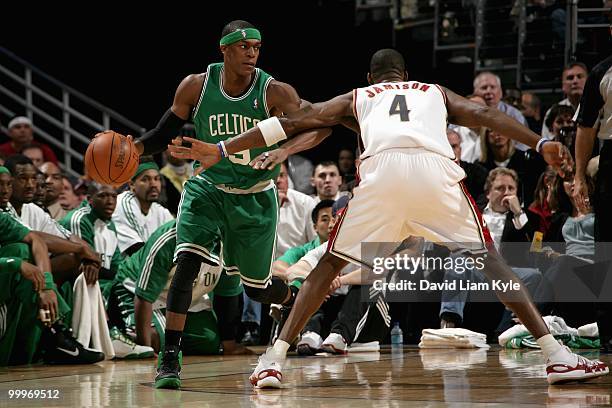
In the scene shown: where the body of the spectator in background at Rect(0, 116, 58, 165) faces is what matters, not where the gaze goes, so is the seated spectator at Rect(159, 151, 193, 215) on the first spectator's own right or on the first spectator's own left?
on the first spectator's own left

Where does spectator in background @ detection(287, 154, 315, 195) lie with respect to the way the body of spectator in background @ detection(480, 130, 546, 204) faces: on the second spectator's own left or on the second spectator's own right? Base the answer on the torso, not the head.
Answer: on the second spectator's own right

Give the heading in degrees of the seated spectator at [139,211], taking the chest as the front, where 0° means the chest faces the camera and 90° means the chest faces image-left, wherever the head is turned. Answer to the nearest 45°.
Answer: approximately 315°

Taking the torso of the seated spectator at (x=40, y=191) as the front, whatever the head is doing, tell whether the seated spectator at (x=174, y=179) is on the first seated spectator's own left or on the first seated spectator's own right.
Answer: on the first seated spectator's own left

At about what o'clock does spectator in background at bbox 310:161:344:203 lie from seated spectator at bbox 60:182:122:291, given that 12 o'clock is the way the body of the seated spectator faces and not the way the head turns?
The spectator in background is roughly at 10 o'clock from the seated spectator.

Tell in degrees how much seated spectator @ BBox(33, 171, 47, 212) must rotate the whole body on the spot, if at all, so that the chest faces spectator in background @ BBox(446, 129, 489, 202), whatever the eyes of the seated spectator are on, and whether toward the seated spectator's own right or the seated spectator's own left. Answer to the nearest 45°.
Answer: approximately 45° to the seated spectator's own left

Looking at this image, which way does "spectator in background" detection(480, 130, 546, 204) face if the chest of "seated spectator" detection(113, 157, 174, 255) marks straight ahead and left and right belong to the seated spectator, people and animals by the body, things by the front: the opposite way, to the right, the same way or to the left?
to the right
